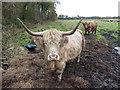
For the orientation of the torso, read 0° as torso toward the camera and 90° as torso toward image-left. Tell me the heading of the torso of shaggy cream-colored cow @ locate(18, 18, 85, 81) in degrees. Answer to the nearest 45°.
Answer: approximately 45°
